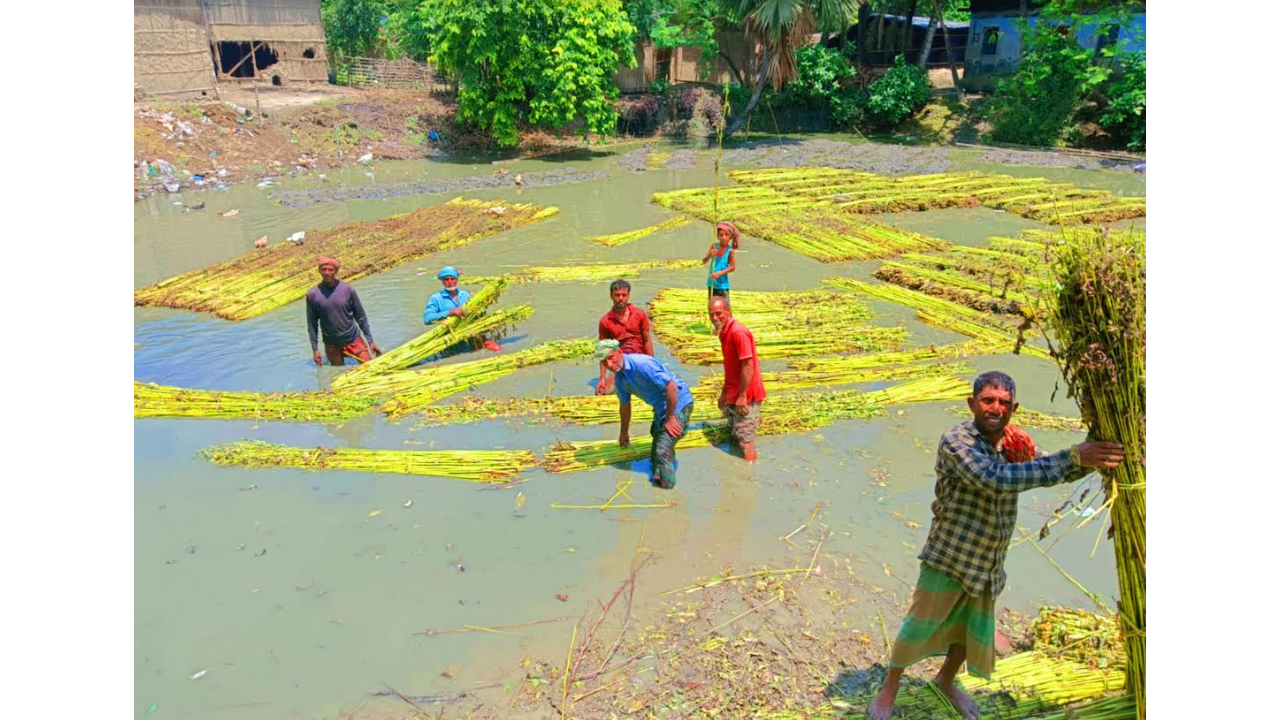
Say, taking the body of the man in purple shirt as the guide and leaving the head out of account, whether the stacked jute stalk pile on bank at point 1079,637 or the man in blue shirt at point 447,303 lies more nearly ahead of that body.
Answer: the stacked jute stalk pile on bank

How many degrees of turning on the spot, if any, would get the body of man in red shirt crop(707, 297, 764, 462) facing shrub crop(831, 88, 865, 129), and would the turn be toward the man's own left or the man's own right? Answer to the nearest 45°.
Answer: approximately 135° to the man's own right

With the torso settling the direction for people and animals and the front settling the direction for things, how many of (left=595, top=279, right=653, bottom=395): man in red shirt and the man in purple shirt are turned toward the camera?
2

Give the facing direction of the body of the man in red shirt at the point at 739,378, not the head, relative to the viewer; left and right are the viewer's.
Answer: facing the viewer and to the left of the viewer

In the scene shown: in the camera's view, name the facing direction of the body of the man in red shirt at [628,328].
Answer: toward the camera

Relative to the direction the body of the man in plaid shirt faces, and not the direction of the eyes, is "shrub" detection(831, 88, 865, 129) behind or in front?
behind

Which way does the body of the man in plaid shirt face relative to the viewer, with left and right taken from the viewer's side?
facing the viewer and to the right of the viewer

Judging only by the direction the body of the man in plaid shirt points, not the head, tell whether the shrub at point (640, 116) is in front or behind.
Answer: behind

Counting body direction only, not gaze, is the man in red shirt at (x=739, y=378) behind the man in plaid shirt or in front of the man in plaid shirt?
behind

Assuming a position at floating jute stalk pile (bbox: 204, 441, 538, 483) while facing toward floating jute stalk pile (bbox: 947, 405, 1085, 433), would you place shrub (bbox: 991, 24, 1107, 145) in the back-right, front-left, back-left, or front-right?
front-left
